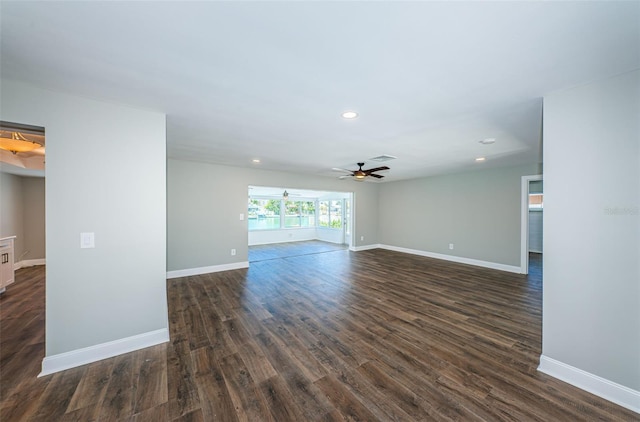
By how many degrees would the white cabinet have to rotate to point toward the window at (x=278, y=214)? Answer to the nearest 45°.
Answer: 0° — it already faces it

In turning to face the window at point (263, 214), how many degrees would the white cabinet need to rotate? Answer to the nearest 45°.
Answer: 0° — it already faces it

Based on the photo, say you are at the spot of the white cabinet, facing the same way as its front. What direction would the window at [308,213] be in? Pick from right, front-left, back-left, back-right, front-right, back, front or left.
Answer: front

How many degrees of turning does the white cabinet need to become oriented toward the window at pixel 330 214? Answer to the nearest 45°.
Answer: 0° — it already faces it

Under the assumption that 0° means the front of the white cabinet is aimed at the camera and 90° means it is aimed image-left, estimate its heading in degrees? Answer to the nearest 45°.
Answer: approximately 270°

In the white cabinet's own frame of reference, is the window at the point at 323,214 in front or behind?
in front
